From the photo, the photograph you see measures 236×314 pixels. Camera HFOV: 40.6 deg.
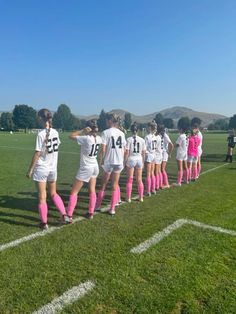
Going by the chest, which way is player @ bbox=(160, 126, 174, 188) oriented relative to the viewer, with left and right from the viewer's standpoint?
facing away from the viewer and to the left of the viewer

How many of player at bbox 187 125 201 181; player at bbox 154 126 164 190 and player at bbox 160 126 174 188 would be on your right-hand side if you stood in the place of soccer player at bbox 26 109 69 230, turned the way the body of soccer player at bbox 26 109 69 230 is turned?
3

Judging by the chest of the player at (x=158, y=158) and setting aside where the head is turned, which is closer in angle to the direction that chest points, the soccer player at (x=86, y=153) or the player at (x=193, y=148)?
the player

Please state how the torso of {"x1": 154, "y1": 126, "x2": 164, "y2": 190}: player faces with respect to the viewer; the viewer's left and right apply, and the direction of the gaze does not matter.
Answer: facing away from the viewer and to the left of the viewer

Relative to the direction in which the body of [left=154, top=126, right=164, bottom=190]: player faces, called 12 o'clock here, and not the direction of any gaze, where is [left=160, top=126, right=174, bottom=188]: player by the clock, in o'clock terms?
[left=160, top=126, right=174, bottom=188]: player is roughly at 2 o'clock from [left=154, top=126, right=164, bottom=190]: player.

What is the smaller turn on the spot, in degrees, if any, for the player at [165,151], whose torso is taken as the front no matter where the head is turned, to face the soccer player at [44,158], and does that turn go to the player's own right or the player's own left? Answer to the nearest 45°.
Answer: approximately 90° to the player's own left

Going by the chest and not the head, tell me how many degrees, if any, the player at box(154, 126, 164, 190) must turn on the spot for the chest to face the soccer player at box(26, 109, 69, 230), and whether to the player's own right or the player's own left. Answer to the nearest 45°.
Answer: approximately 90° to the player's own left

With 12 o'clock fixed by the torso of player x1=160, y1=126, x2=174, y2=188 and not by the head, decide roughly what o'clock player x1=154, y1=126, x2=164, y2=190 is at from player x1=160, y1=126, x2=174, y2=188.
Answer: player x1=154, y1=126, x2=164, y2=190 is roughly at 8 o'clock from player x1=160, y1=126, x2=174, y2=188.

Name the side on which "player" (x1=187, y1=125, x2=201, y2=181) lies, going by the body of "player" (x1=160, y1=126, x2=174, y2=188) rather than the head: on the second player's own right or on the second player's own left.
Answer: on the second player's own right

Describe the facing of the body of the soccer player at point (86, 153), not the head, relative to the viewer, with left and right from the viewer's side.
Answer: facing away from the viewer and to the left of the viewer

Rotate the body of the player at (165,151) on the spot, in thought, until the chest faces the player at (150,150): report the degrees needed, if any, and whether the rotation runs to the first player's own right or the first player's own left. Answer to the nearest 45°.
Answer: approximately 135° to the first player's own left

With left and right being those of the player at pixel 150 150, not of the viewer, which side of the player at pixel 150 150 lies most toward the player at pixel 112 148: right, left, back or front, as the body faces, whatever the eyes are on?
left
